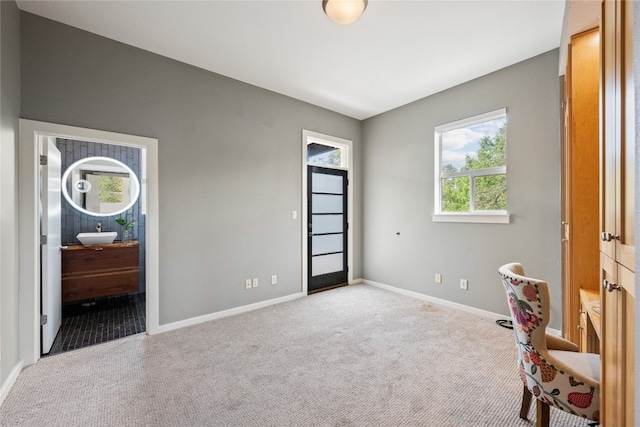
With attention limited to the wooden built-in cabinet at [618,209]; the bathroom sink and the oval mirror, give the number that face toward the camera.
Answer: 2

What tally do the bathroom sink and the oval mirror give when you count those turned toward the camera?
2

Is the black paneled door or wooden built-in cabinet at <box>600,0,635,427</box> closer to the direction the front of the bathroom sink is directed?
the wooden built-in cabinet

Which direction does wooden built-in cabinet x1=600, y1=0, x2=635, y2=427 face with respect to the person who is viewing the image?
facing to the left of the viewer

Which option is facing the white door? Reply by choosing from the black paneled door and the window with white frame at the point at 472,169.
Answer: the window with white frame

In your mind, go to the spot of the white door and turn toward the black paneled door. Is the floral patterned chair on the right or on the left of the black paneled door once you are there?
right

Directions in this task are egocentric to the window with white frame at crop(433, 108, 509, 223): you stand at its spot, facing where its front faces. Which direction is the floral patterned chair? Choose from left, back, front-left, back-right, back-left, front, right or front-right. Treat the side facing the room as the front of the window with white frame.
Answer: front-left

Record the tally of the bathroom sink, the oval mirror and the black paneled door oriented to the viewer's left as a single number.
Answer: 0

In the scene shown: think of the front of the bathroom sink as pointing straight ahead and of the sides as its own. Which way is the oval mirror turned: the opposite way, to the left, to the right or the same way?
the same way

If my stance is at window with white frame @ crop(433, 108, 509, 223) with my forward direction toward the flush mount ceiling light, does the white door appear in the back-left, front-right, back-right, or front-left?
front-right

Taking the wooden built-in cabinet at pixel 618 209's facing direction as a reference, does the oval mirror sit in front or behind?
in front

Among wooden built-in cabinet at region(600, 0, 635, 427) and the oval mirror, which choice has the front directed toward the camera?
the oval mirror

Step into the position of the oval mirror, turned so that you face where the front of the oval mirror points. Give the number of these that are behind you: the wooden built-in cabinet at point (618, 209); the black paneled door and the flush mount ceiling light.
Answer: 0

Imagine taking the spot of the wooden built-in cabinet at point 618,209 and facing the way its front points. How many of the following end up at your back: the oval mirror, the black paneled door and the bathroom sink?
0

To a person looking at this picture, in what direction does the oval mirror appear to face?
facing the viewer

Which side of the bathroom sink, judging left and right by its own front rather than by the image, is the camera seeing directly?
front

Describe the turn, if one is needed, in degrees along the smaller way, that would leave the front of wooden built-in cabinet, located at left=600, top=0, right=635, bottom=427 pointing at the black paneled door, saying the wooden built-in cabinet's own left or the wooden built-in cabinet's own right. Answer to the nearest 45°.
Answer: approximately 45° to the wooden built-in cabinet's own right

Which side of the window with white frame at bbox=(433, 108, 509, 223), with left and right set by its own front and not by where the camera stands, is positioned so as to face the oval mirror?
front

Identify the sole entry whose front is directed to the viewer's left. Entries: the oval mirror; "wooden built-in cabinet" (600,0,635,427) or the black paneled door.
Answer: the wooden built-in cabinet
